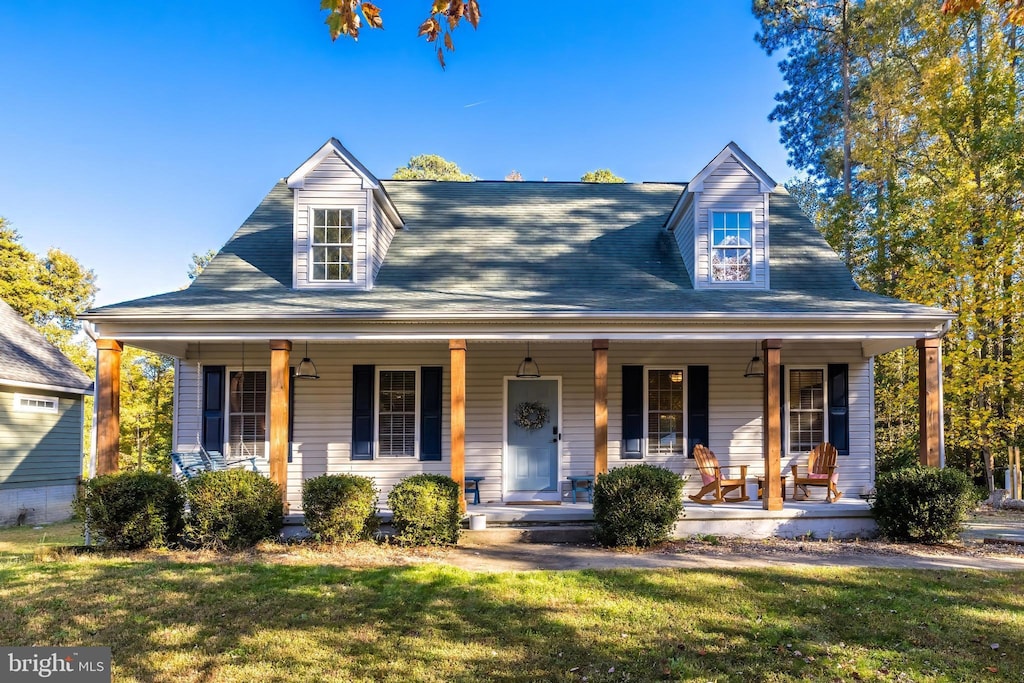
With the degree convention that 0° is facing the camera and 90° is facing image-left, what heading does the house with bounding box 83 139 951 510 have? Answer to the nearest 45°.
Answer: approximately 0°

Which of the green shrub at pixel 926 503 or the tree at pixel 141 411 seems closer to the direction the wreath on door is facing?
the green shrub

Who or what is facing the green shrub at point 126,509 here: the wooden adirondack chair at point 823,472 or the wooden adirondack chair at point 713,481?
the wooden adirondack chair at point 823,472

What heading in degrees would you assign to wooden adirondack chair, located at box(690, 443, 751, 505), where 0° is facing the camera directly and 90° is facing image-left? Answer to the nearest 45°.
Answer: approximately 315°

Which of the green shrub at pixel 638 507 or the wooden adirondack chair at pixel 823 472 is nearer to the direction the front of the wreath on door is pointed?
the green shrub

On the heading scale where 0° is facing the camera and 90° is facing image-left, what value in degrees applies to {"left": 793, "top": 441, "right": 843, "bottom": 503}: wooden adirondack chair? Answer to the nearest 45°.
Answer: approximately 45°

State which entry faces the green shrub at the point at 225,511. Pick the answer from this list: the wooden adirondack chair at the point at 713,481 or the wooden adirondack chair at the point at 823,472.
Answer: the wooden adirondack chair at the point at 823,472
